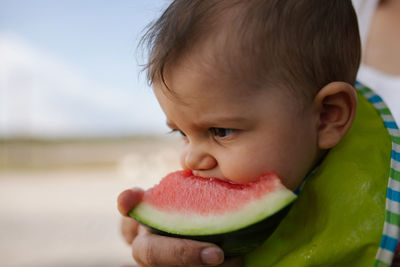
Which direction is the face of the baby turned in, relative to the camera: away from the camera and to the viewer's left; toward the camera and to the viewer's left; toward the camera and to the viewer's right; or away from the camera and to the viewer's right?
toward the camera and to the viewer's left

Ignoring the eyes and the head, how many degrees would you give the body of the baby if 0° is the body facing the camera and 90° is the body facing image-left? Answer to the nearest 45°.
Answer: approximately 45°
